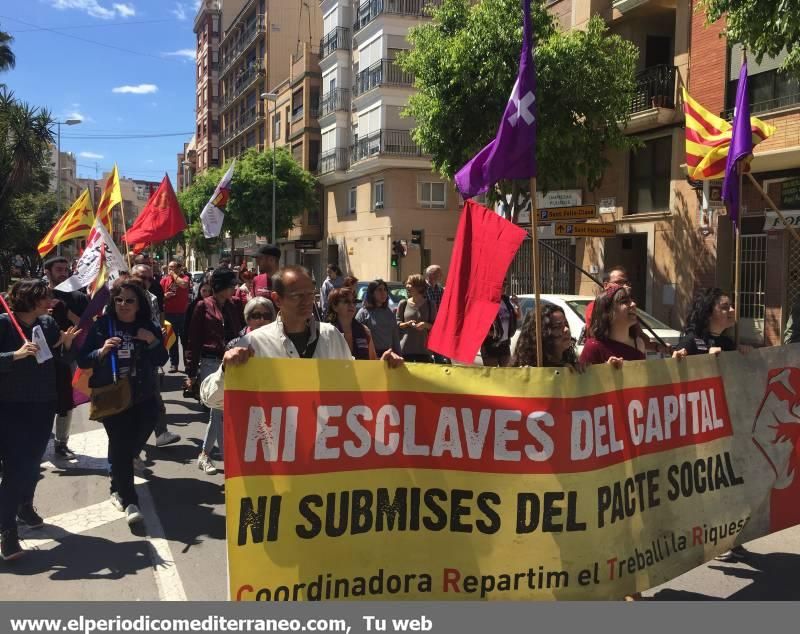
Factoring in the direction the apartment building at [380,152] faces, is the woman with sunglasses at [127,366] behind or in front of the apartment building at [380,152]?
in front

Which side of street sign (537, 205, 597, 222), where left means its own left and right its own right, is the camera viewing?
front

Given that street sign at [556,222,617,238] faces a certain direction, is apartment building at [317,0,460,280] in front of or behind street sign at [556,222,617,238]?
behind

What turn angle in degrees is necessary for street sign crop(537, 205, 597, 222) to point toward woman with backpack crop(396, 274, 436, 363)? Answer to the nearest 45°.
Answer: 0° — it already faces them

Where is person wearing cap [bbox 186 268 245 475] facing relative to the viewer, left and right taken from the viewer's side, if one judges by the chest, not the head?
facing the viewer and to the right of the viewer

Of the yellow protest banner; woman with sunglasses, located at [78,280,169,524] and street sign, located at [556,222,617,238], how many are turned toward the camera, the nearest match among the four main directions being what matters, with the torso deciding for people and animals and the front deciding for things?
3

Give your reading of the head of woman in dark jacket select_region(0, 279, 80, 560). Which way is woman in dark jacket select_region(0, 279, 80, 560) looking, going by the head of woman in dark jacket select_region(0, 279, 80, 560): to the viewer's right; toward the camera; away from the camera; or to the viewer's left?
to the viewer's right

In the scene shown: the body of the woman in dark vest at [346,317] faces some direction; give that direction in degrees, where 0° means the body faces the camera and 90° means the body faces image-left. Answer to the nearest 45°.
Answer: approximately 315°

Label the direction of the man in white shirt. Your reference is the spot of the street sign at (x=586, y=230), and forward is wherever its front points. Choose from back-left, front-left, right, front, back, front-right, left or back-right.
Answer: front

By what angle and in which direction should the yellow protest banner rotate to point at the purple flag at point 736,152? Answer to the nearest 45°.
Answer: approximately 135° to its left

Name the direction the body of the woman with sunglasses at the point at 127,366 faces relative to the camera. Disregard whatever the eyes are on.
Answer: toward the camera

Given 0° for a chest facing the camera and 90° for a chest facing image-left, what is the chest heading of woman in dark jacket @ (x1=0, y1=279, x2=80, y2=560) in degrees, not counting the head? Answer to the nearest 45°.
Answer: approximately 315°
